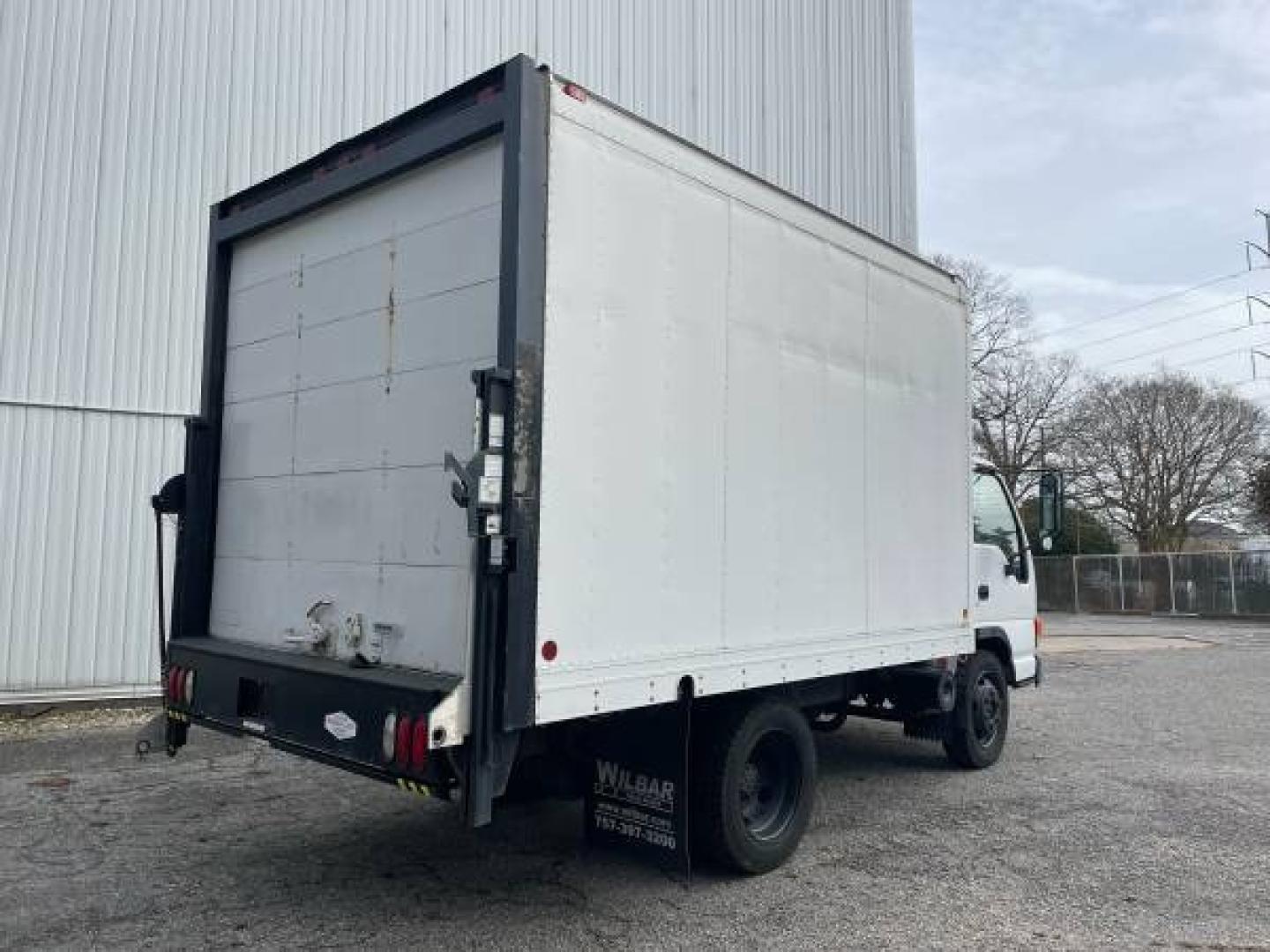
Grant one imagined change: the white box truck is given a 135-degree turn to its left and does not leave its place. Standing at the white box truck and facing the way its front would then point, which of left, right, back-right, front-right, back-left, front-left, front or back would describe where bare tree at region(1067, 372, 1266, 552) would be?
back-right

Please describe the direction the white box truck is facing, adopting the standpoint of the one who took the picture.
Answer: facing away from the viewer and to the right of the viewer

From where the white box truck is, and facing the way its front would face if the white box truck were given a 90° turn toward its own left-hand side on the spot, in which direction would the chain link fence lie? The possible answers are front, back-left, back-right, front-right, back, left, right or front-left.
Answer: right
